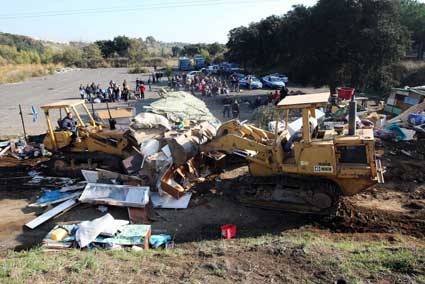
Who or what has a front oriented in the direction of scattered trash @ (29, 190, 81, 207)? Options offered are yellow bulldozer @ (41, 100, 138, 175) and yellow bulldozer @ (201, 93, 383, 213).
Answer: yellow bulldozer @ (201, 93, 383, 213)

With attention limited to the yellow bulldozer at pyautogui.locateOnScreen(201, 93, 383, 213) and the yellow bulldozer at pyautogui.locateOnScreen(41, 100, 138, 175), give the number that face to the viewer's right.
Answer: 1

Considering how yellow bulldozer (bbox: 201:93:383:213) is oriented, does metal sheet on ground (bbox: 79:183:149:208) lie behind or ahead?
ahead

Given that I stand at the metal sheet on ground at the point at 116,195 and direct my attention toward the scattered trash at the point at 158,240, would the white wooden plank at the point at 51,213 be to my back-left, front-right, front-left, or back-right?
back-right

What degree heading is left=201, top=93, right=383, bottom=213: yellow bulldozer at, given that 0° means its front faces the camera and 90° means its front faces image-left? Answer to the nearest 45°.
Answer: approximately 90°

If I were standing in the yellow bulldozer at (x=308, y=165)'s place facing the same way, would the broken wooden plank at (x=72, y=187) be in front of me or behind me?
in front

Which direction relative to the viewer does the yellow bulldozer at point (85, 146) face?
to the viewer's right

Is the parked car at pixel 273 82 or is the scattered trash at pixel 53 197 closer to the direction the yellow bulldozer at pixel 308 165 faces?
the scattered trash

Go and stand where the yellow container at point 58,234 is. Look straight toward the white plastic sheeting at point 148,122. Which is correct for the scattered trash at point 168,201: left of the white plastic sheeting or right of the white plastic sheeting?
right

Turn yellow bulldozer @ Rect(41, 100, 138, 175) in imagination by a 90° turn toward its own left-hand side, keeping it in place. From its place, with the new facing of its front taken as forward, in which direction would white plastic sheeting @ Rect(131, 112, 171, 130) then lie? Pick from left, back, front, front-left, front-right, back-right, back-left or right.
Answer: right

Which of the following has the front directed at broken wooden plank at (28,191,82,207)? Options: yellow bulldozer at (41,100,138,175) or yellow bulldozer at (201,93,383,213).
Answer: yellow bulldozer at (201,93,383,213)

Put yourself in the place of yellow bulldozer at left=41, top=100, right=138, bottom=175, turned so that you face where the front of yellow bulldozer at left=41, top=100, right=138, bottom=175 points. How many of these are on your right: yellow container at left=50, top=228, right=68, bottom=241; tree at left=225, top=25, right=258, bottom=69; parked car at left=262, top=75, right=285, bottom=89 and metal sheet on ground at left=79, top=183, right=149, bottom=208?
2

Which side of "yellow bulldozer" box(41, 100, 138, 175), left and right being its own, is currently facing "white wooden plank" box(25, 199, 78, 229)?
right

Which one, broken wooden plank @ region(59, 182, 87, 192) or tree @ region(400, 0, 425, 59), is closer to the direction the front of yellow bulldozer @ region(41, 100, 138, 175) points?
the tree

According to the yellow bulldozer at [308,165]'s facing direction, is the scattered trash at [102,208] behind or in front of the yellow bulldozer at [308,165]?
in front

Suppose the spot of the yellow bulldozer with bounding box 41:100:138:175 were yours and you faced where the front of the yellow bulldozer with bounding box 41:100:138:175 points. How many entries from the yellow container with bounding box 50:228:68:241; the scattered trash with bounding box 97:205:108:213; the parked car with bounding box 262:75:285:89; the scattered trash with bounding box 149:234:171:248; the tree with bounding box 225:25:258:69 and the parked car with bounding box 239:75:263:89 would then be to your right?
3
